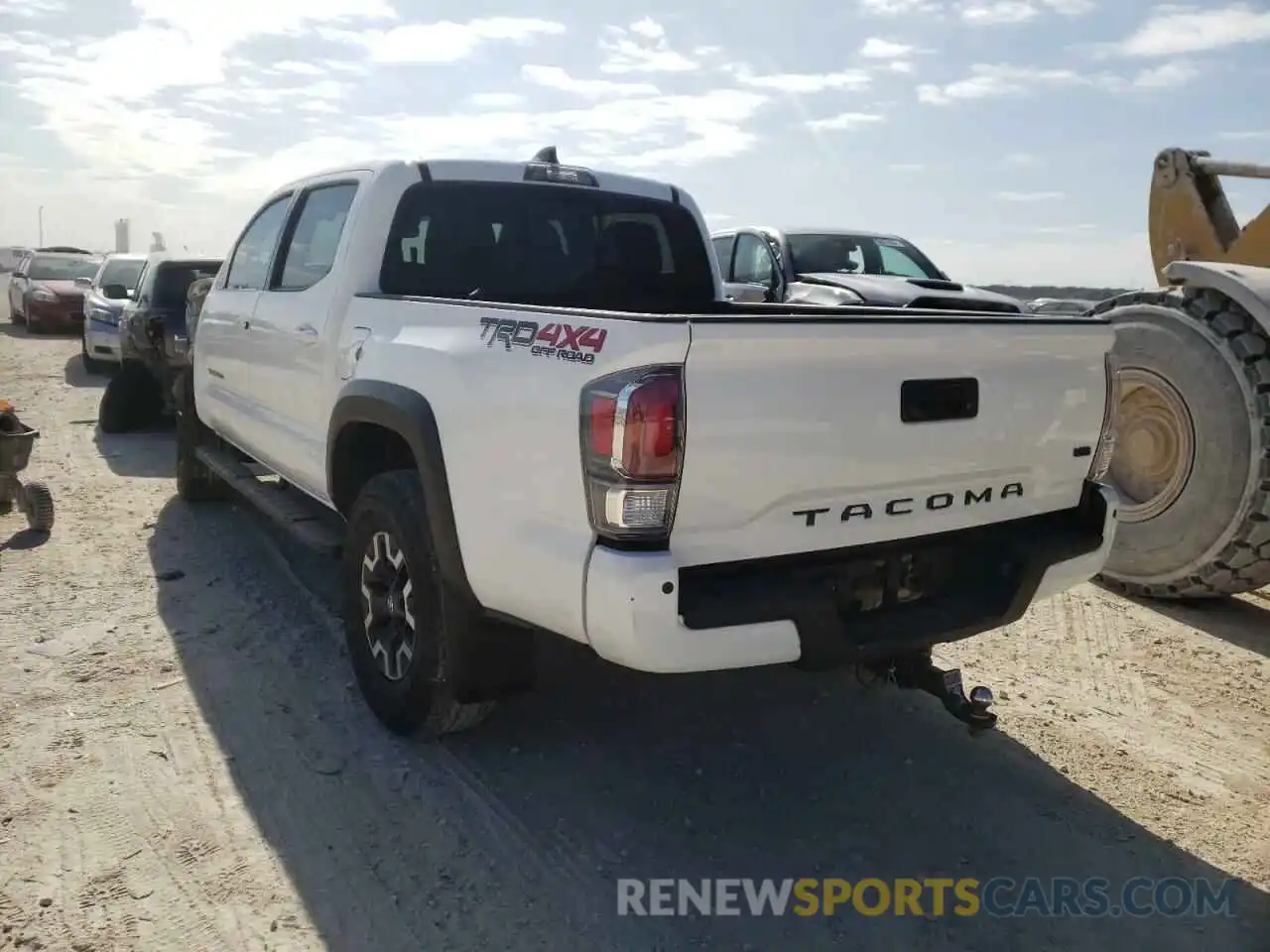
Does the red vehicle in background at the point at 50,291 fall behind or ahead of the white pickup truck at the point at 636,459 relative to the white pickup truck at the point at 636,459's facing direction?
ahead

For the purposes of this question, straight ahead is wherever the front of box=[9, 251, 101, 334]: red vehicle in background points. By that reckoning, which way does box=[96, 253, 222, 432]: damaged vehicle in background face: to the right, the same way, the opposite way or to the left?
the opposite way

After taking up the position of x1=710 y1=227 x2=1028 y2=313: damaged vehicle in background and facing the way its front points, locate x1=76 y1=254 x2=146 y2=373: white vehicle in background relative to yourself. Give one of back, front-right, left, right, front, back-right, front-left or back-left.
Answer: back-right

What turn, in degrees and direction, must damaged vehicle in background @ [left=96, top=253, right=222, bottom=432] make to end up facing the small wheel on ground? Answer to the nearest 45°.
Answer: approximately 135° to its left

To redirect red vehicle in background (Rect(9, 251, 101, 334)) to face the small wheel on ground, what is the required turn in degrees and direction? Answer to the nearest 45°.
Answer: approximately 45° to its right

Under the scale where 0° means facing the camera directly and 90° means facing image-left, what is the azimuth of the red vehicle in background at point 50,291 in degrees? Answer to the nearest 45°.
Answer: approximately 315°

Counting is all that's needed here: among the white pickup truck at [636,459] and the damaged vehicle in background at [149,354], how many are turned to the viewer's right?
0

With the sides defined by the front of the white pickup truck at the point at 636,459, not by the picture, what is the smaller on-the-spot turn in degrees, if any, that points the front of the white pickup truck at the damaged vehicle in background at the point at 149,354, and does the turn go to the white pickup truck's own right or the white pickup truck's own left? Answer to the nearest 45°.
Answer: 0° — it already faces it

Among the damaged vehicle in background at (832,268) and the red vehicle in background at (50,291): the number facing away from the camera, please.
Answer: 0

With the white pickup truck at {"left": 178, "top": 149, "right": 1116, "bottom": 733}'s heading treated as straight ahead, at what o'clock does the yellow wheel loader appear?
The yellow wheel loader is roughly at 3 o'clock from the white pickup truck.

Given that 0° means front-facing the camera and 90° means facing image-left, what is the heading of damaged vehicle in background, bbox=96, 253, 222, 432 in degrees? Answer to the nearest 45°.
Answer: approximately 135°

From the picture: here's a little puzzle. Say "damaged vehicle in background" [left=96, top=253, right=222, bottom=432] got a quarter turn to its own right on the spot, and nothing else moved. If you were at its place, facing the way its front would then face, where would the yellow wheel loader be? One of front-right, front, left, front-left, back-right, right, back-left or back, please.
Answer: right

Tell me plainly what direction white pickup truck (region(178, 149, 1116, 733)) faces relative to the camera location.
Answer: facing away from the viewer and to the left of the viewer

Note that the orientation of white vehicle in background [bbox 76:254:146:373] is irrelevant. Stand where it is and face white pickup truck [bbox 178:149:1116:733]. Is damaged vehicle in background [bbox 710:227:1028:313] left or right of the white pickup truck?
left
